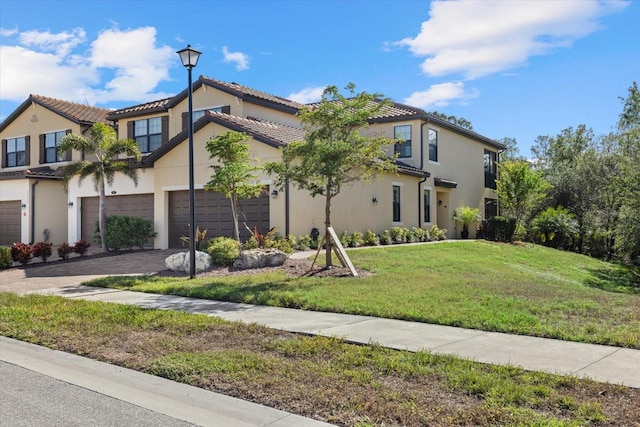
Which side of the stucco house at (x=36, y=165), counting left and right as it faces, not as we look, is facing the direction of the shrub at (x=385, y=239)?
left

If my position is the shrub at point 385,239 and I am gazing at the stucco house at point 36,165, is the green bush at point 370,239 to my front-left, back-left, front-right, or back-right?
front-left

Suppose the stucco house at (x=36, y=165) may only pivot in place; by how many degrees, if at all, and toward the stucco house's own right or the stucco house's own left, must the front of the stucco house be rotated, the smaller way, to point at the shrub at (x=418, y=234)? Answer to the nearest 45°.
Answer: approximately 90° to the stucco house's own left

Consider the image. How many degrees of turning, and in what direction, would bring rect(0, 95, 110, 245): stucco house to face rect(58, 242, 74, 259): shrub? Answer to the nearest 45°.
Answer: approximately 45° to its left

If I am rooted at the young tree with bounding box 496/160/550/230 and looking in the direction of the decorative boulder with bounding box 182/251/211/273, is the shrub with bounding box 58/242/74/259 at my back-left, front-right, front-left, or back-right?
front-right

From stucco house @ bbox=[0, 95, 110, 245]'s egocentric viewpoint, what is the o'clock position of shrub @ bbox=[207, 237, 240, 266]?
The shrub is roughly at 10 o'clock from the stucco house.

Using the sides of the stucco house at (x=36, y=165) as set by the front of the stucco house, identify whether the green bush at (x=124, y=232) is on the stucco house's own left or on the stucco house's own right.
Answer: on the stucco house's own left

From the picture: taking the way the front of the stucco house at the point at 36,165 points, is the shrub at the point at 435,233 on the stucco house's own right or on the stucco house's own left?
on the stucco house's own left

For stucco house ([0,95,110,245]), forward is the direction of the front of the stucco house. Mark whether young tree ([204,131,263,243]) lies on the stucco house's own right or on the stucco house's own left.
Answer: on the stucco house's own left
